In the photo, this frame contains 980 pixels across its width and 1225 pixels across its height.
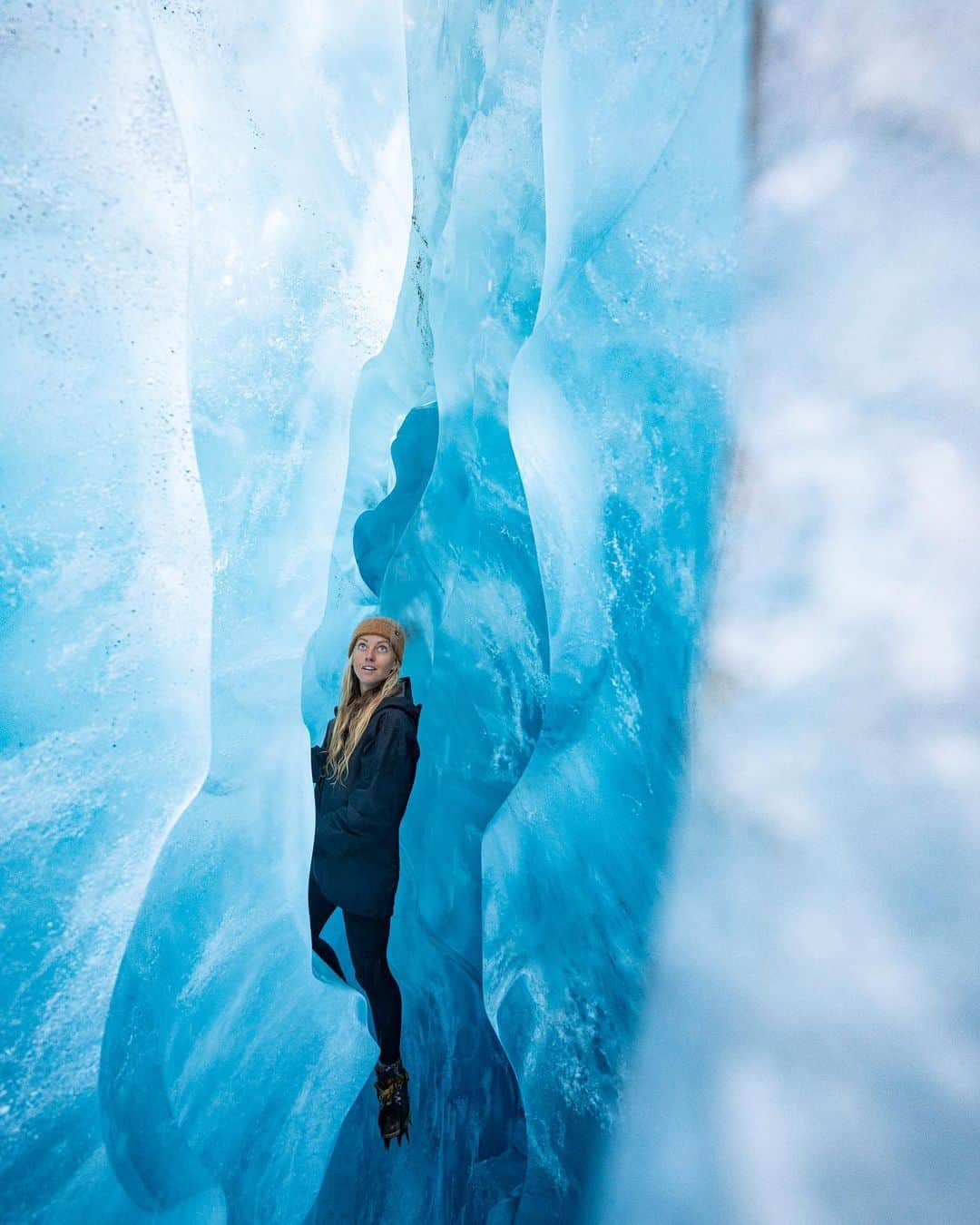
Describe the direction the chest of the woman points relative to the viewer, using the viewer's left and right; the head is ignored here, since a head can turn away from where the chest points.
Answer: facing the viewer and to the left of the viewer
